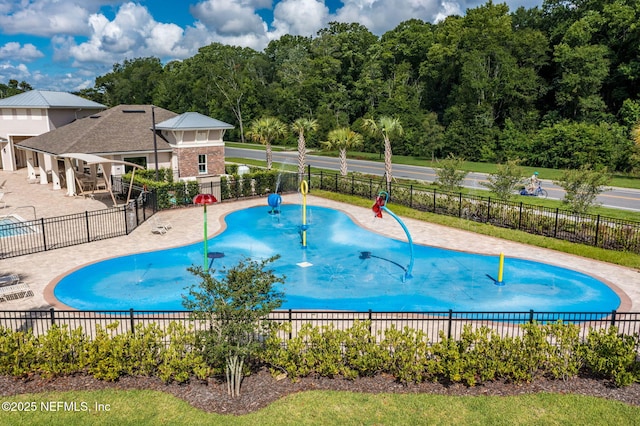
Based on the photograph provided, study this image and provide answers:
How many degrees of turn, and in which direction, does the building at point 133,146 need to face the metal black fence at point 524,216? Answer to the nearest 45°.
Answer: approximately 90° to its left

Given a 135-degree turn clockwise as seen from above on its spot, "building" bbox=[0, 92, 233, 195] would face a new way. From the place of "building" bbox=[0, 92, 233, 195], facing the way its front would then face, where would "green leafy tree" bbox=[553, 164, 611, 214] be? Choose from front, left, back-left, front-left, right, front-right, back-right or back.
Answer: back-right

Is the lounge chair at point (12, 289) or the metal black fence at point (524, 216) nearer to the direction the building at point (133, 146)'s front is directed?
the lounge chair

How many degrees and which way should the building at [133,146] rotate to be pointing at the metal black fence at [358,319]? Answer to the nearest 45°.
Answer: approximately 45° to its left

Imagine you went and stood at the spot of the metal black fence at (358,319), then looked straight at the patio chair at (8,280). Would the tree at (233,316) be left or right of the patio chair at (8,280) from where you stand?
left

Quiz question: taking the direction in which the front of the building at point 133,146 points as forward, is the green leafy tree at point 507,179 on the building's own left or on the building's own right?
on the building's own left

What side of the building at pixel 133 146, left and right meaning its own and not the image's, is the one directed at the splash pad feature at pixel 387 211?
left

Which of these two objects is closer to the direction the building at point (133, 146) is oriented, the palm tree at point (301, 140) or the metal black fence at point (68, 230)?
the metal black fence
